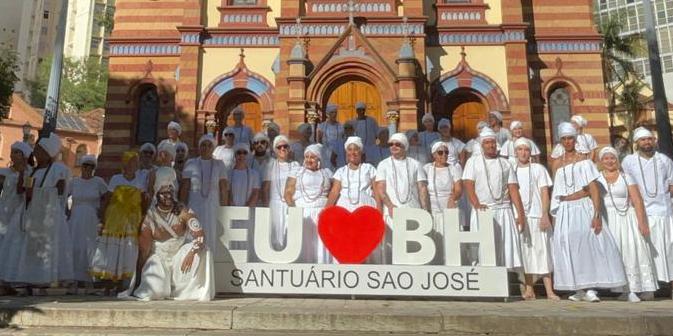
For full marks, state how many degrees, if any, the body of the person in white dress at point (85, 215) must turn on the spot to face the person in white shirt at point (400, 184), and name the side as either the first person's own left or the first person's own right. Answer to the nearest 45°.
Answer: approximately 45° to the first person's own left

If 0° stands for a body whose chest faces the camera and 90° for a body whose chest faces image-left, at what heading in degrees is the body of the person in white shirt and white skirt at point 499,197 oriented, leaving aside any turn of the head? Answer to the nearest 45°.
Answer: approximately 0°

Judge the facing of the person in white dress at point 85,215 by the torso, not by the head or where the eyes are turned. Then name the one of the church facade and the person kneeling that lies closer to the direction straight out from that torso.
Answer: the person kneeling

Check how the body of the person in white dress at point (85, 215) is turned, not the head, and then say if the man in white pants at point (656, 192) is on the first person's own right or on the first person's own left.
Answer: on the first person's own left

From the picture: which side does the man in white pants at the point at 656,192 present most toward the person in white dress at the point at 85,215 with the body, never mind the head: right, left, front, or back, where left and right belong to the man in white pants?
right

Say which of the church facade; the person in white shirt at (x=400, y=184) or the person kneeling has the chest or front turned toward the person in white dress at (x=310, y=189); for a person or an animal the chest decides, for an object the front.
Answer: the church facade
